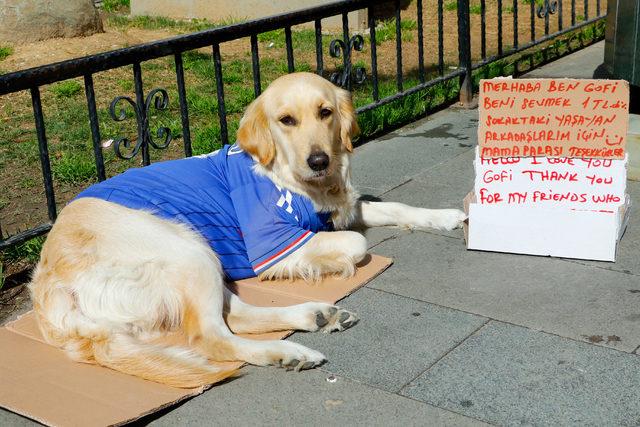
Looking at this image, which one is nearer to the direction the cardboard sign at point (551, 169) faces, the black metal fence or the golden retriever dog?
the golden retriever dog

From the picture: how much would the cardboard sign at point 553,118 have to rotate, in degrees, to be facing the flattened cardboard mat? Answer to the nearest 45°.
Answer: approximately 45° to its right

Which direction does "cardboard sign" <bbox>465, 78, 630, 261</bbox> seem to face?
toward the camera

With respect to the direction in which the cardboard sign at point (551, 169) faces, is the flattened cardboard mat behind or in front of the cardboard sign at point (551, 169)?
in front

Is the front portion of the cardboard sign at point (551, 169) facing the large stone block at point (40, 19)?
no

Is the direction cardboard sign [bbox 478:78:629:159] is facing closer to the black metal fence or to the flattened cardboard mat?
the flattened cardboard mat

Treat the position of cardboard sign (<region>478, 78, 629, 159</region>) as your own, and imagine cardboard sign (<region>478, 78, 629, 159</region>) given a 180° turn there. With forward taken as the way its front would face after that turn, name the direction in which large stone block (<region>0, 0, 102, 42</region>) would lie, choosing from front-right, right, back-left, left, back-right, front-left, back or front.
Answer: front-left

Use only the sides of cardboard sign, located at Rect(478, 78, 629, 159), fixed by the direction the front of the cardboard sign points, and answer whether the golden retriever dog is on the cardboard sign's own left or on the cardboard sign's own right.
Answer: on the cardboard sign's own right

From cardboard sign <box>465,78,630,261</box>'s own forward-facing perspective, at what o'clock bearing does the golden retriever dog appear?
The golden retriever dog is roughly at 2 o'clock from the cardboard sign.
